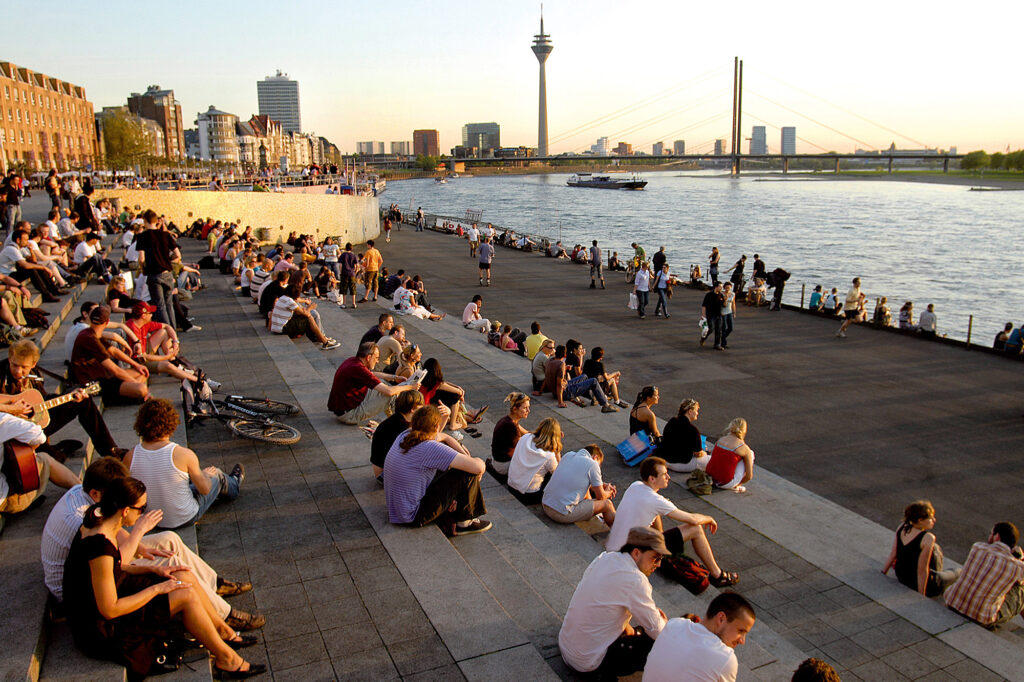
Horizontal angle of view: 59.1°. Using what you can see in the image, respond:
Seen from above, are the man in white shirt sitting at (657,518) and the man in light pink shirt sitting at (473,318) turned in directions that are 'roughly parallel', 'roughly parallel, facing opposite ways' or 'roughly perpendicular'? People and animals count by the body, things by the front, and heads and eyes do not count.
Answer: roughly parallel

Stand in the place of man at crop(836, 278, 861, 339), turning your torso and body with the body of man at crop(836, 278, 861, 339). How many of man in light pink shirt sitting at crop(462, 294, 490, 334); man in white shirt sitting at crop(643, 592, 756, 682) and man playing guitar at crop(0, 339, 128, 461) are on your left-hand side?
0

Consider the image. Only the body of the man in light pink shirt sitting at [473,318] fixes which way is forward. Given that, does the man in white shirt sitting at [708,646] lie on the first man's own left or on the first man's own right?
on the first man's own right

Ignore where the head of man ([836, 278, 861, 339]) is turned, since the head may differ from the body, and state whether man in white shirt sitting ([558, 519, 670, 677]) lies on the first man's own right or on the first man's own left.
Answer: on the first man's own right

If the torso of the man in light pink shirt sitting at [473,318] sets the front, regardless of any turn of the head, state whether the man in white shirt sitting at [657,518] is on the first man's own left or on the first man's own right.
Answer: on the first man's own right

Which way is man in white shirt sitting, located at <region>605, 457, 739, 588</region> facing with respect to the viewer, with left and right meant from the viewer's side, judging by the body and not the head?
facing to the right of the viewer

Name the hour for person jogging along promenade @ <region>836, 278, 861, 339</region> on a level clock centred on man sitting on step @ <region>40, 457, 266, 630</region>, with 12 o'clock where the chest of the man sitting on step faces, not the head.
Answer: The person jogging along promenade is roughly at 11 o'clock from the man sitting on step.
